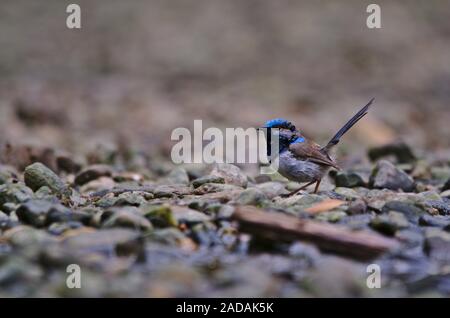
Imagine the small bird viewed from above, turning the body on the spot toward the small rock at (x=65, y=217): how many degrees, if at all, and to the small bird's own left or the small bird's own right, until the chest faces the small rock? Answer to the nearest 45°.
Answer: approximately 45° to the small bird's own left

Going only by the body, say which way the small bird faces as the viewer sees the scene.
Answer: to the viewer's left

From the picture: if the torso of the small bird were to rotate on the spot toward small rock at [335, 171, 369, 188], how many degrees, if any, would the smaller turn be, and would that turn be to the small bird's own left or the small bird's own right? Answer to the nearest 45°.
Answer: approximately 135° to the small bird's own right

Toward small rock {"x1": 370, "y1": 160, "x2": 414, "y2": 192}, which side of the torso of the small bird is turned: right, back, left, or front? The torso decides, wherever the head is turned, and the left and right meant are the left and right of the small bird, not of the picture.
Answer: back

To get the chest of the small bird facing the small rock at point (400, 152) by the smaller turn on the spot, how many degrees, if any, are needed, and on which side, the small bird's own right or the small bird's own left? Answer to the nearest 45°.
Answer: approximately 135° to the small bird's own right

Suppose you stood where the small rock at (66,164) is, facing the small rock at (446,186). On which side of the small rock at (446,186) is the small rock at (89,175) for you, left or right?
right

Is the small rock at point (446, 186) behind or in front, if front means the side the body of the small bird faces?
behind

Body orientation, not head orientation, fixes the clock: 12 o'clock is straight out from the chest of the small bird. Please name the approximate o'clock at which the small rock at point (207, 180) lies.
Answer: The small rock is roughly at 11 o'clock from the small bird.
